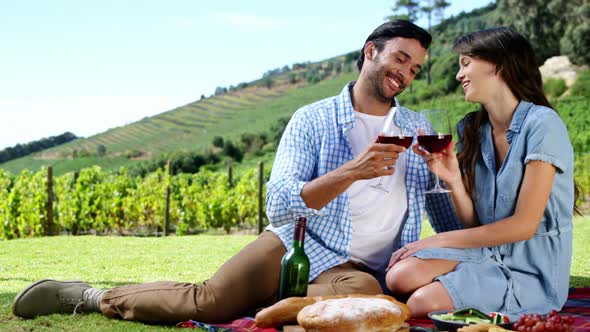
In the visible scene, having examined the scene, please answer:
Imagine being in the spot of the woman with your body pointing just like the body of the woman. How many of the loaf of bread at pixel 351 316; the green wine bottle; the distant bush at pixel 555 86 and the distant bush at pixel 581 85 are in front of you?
2

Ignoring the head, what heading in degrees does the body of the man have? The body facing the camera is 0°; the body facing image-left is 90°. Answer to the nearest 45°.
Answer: approximately 315°

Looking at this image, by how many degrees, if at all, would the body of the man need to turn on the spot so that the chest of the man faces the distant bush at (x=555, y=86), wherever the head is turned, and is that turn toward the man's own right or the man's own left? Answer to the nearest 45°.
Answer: approximately 90° to the man's own left

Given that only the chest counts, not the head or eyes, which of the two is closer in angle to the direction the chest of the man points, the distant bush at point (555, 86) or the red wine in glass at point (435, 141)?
the red wine in glass

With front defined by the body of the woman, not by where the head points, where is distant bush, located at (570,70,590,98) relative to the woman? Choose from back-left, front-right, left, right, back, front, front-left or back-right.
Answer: back-right

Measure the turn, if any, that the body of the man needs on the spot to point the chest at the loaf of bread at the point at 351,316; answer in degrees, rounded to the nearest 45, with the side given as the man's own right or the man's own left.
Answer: approximately 45° to the man's own right

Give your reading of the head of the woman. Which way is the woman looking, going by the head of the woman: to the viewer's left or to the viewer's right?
to the viewer's left

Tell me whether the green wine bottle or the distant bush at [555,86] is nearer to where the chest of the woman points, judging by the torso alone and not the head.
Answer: the green wine bottle

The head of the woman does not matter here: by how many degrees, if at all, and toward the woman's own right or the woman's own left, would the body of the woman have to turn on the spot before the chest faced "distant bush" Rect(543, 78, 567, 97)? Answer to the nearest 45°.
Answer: approximately 135° to the woman's own right

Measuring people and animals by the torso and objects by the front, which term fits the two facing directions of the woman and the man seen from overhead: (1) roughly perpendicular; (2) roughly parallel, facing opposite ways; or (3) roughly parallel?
roughly perpendicular
